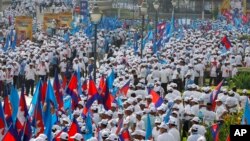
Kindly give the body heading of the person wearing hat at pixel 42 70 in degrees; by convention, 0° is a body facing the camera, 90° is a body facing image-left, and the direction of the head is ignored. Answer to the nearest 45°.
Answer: approximately 0°

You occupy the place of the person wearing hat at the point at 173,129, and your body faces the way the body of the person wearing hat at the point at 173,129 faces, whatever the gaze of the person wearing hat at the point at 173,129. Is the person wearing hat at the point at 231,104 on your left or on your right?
on your right

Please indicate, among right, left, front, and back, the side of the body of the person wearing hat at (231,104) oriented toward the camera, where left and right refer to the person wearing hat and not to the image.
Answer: back
